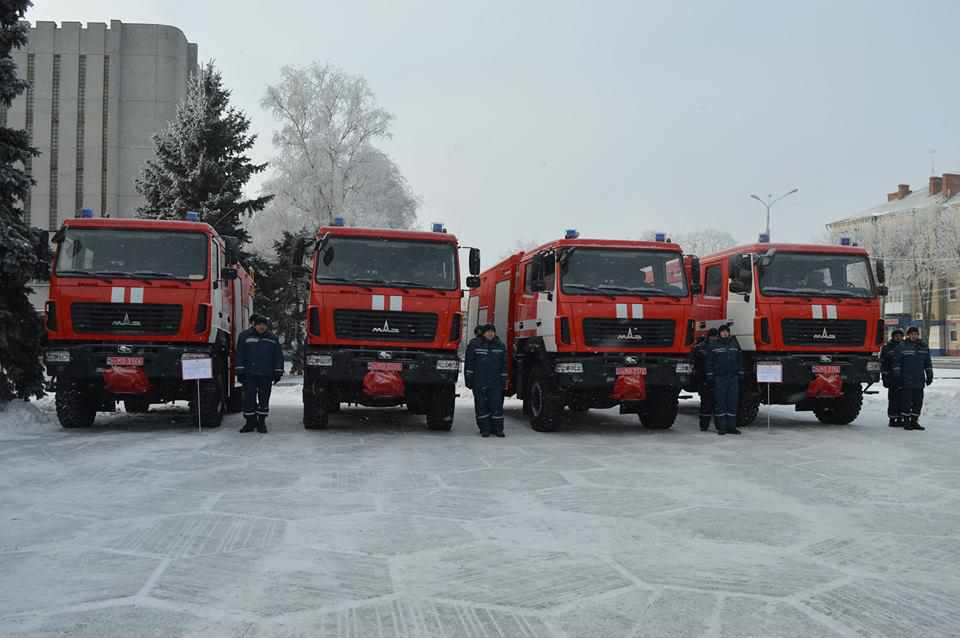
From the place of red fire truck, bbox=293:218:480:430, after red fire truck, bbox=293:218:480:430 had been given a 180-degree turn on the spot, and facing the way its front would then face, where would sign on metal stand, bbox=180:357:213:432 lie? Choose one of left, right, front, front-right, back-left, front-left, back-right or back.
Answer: left

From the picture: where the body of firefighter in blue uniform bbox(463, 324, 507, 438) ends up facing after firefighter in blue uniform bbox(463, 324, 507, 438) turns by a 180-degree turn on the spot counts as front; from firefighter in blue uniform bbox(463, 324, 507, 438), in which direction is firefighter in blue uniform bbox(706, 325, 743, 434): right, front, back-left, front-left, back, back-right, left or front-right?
right

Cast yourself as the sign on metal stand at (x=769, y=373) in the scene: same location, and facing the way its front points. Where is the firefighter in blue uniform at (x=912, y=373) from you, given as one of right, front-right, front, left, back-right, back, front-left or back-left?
back-left

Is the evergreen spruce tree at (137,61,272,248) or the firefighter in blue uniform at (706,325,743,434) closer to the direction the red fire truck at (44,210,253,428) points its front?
the firefighter in blue uniform

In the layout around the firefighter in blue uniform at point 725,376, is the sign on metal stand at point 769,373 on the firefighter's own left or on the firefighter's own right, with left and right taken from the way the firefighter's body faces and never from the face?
on the firefighter's own left

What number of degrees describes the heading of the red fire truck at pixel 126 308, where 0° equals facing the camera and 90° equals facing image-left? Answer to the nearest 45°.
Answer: approximately 0°

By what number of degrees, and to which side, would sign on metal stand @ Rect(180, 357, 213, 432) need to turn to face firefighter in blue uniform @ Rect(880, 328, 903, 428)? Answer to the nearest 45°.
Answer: approximately 90° to its left

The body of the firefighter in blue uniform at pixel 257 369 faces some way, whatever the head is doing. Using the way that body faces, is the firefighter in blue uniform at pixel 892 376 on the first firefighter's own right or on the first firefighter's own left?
on the first firefighter's own left

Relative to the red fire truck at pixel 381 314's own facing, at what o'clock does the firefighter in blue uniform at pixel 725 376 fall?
The firefighter in blue uniform is roughly at 9 o'clock from the red fire truck.

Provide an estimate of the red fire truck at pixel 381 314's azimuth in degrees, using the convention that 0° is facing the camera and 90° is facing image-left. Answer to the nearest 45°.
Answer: approximately 0°
